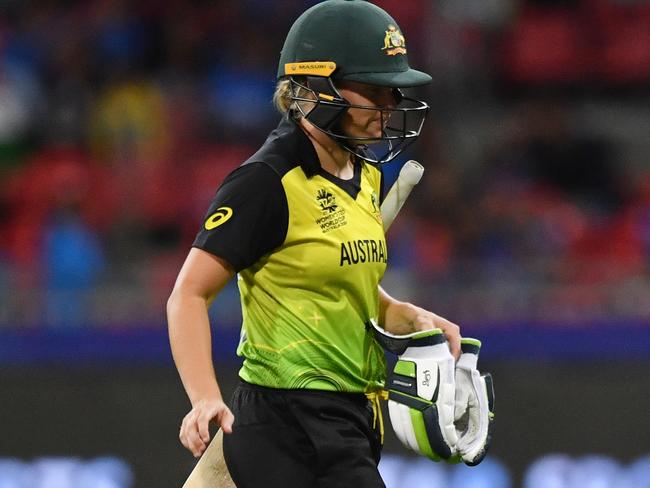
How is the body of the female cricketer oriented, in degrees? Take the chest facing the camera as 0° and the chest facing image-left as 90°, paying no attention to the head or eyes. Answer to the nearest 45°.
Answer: approximately 315°
